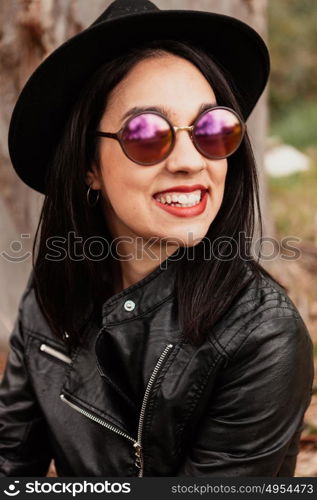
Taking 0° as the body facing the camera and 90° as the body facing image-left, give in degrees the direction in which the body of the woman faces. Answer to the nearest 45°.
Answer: approximately 0°
